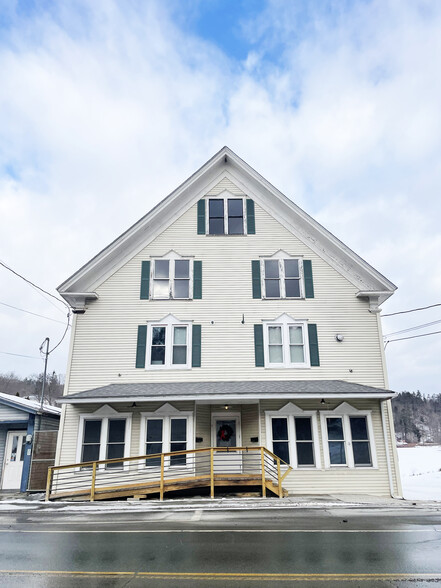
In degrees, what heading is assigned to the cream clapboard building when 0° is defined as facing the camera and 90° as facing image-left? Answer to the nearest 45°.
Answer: approximately 0°
